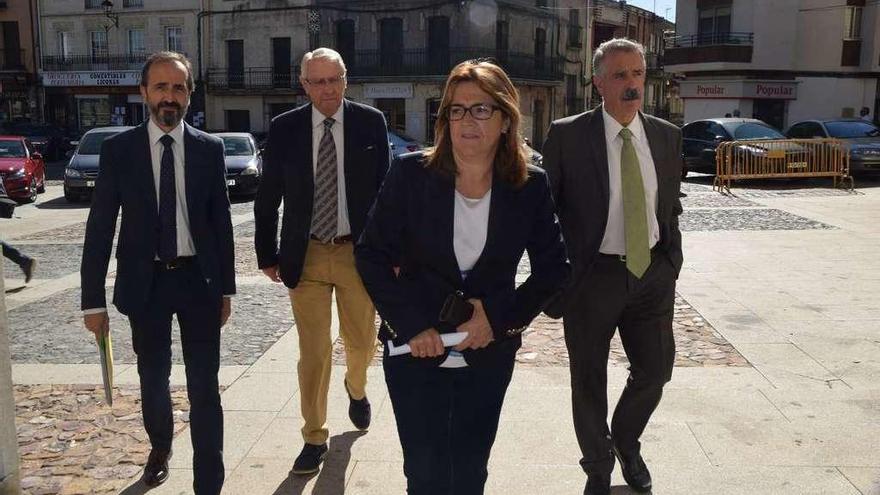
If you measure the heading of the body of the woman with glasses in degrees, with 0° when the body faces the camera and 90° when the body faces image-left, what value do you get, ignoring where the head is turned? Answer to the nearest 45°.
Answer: approximately 0°

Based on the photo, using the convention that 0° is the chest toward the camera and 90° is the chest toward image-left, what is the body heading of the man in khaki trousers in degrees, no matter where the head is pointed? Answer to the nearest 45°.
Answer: approximately 0°

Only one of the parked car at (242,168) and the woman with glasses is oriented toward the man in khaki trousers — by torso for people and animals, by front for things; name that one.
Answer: the parked car

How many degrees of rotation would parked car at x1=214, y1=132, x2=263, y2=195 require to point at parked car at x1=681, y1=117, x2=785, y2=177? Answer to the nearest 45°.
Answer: approximately 90° to its left

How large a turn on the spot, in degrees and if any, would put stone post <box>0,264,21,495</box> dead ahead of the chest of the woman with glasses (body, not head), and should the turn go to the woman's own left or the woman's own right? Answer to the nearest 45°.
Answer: approximately 90° to the woman's own right

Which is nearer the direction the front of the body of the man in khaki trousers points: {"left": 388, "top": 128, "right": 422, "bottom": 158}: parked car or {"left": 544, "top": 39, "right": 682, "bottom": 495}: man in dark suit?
the man in dark suit

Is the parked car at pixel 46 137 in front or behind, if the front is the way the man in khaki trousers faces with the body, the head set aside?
behind

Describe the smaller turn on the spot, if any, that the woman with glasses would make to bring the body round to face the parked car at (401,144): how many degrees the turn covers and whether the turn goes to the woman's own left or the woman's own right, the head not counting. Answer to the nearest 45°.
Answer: approximately 180°

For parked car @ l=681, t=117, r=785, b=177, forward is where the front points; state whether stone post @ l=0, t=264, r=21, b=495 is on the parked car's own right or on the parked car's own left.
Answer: on the parked car's own right

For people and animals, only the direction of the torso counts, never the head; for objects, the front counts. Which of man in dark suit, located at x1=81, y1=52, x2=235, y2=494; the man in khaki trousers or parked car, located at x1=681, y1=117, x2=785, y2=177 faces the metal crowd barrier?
the parked car
